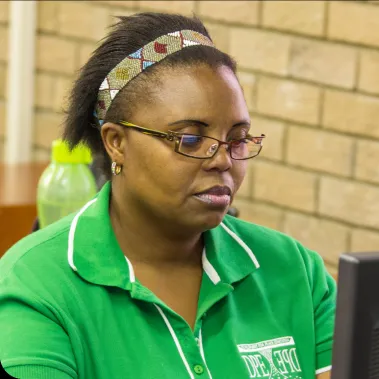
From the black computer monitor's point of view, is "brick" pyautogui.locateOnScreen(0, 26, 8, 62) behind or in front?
in front

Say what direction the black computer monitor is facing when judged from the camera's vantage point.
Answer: facing away from the viewer and to the left of the viewer

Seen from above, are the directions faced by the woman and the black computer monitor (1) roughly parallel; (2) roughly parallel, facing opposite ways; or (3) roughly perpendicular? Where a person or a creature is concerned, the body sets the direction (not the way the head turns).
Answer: roughly parallel, facing opposite ways

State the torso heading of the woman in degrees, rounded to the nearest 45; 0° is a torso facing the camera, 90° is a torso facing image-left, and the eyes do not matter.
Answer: approximately 315°

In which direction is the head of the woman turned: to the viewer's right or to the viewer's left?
to the viewer's right

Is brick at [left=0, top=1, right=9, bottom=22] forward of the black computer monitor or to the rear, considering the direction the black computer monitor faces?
forward
